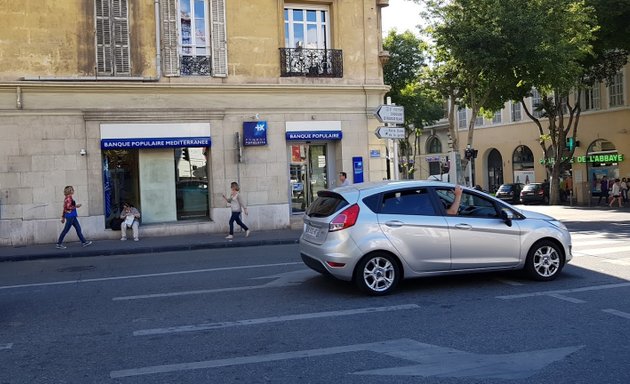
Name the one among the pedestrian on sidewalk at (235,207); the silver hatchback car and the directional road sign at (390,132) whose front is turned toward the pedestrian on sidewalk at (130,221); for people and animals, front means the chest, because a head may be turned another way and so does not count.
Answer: the pedestrian on sidewalk at (235,207)

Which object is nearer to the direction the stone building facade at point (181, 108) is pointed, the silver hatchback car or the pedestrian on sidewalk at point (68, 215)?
the silver hatchback car

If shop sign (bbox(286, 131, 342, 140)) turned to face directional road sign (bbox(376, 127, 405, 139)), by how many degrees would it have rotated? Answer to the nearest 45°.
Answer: approximately 45° to its left

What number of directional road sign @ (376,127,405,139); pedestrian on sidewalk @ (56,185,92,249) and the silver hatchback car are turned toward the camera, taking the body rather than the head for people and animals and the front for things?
1

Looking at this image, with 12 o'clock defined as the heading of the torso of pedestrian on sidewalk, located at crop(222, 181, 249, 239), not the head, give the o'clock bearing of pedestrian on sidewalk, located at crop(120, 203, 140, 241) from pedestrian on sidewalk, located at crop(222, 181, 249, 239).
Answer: pedestrian on sidewalk, located at crop(120, 203, 140, 241) is roughly at 12 o'clock from pedestrian on sidewalk, located at crop(222, 181, 249, 239).

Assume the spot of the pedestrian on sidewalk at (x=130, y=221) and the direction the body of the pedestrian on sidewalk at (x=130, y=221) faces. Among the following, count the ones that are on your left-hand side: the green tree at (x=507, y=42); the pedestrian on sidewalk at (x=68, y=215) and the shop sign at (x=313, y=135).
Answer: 2

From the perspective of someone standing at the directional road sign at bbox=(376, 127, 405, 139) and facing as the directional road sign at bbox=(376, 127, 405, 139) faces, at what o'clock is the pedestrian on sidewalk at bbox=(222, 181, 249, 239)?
The pedestrian on sidewalk is roughly at 3 o'clock from the directional road sign.

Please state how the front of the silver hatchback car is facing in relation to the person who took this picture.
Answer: facing away from the viewer and to the right of the viewer

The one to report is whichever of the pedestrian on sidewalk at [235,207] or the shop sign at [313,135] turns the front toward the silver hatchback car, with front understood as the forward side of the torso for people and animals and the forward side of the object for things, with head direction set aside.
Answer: the shop sign
